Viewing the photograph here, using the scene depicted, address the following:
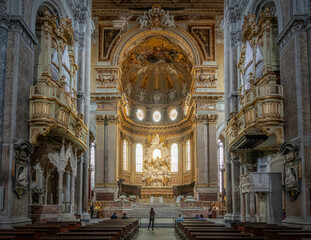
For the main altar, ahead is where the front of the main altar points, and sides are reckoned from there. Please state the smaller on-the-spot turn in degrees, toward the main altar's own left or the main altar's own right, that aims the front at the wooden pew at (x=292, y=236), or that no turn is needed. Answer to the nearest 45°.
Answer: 0° — it already faces it

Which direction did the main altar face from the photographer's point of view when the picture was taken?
facing the viewer
